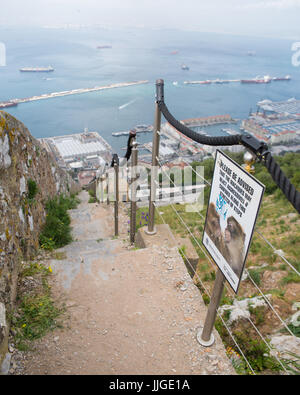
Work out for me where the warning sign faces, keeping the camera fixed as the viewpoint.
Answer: facing the viewer and to the left of the viewer

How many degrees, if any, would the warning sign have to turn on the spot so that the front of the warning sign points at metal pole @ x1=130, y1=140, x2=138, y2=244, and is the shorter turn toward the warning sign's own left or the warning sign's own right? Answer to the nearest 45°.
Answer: approximately 90° to the warning sign's own right

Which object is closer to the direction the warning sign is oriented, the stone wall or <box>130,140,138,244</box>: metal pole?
the stone wall

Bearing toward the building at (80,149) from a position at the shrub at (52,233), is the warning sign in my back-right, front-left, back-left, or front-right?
back-right

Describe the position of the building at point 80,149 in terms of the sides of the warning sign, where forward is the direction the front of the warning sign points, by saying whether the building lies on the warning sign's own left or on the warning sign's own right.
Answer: on the warning sign's own right

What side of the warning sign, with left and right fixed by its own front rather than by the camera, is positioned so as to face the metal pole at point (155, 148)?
right

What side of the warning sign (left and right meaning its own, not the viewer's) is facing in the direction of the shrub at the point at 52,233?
right
